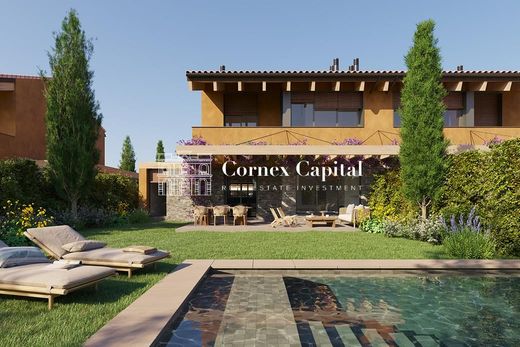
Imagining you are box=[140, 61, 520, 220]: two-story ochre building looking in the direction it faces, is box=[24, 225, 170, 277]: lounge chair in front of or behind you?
in front

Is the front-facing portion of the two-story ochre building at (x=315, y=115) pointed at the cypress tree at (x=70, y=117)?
no

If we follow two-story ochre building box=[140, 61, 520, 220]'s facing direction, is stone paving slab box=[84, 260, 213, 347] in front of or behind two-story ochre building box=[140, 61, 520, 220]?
in front

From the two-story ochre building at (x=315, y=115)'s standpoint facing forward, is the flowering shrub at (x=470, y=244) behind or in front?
in front

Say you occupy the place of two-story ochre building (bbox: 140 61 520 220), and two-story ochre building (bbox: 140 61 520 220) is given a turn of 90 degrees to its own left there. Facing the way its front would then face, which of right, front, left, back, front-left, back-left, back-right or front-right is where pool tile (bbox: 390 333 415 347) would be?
right

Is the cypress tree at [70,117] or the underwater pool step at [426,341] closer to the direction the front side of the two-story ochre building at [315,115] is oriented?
the underwater pool step

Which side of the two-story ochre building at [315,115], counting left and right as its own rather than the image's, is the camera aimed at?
front

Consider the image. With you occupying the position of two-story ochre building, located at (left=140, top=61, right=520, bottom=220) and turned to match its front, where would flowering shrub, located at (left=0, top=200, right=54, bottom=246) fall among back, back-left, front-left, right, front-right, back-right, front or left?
front-right

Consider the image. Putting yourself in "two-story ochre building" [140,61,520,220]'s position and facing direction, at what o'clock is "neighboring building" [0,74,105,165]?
"neighboring building" [0,74,105,165] is roughly at 3 o'clock from "two-story ochre building" [140,61,520,220].

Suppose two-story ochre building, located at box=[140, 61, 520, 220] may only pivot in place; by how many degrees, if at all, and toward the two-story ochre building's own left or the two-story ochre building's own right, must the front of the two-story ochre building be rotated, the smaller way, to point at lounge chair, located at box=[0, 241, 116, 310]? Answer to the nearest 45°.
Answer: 0° — it already faces it

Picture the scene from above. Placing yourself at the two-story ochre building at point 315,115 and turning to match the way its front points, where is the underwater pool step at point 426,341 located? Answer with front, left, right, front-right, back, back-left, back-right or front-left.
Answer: front

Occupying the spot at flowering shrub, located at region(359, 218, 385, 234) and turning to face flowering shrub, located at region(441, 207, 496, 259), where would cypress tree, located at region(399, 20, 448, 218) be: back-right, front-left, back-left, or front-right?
front-left
